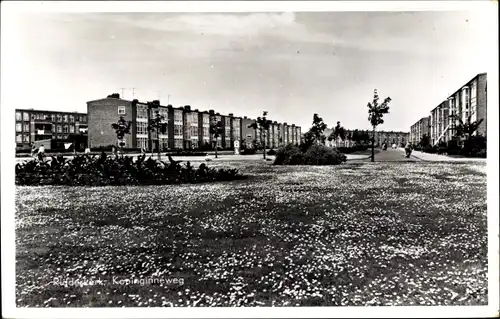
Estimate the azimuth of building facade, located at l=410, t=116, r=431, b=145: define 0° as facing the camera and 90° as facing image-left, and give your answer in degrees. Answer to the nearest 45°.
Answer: approximately 45°

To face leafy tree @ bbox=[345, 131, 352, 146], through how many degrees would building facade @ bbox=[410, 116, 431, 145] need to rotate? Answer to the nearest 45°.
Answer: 0° — it already faces it
